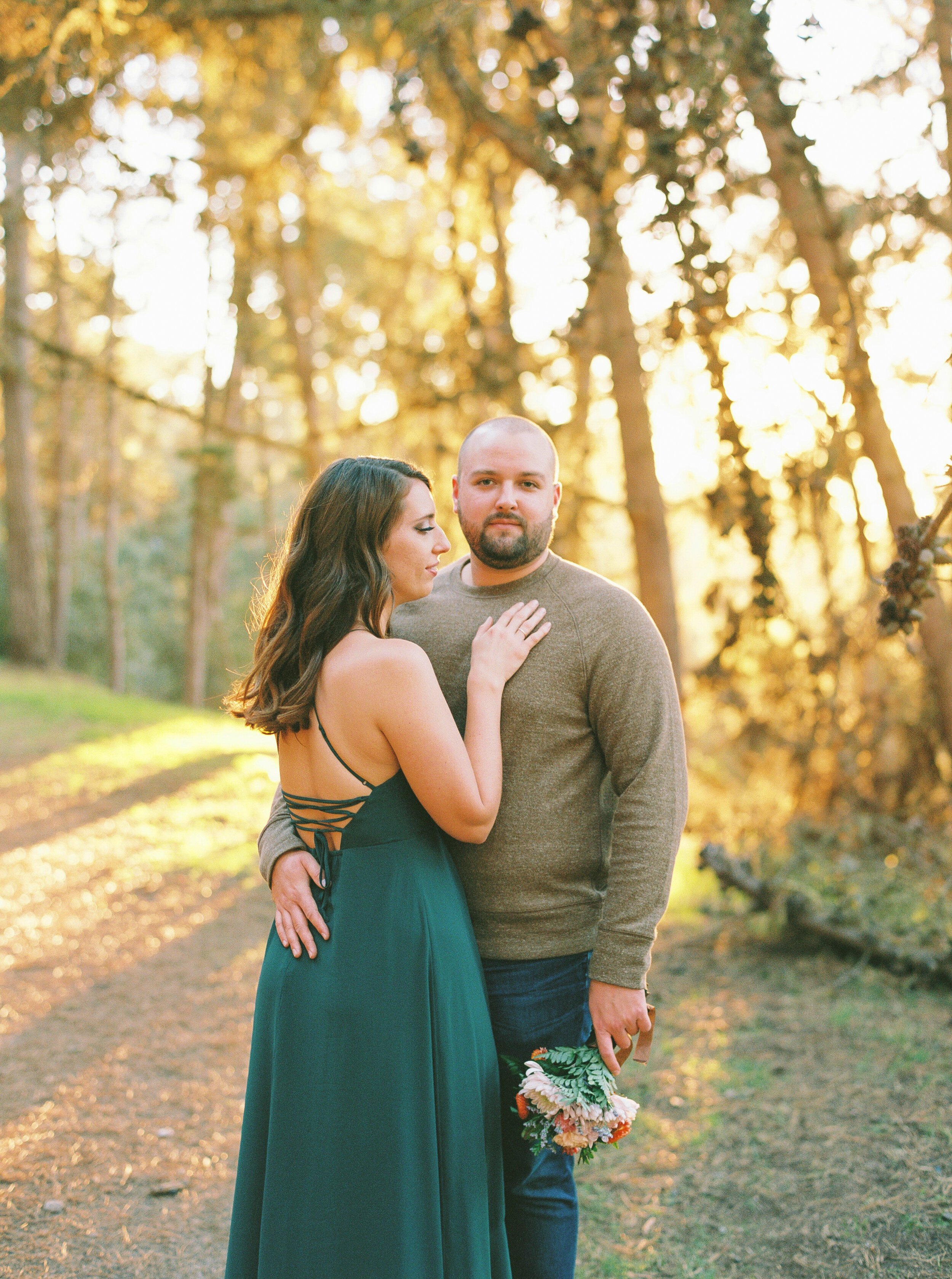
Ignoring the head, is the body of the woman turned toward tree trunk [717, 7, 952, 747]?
yes

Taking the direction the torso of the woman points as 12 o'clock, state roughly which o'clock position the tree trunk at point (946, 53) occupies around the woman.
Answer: The tree trunk is roughly at 12 o'clock from the woman.

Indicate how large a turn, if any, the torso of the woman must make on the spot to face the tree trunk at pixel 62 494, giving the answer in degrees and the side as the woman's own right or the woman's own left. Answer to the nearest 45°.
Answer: approximately 45° to the woman's own left

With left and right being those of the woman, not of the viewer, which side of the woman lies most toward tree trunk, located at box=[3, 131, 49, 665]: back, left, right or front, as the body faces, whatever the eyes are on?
left

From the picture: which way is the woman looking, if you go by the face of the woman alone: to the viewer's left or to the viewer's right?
to the viewer's right

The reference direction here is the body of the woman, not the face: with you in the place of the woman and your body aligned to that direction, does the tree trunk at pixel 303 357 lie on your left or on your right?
on your left

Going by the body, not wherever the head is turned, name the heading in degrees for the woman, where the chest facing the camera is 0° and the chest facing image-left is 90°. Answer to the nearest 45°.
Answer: approximately 225°

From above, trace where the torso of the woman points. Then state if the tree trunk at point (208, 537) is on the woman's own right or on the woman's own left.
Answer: on the woman's own left

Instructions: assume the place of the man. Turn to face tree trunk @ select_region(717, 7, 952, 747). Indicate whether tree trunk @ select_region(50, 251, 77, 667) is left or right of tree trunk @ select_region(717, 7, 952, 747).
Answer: left

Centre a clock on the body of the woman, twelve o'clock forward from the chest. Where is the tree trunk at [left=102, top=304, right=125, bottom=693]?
The tree trunk is roughly at 10 o'clock from the woman.

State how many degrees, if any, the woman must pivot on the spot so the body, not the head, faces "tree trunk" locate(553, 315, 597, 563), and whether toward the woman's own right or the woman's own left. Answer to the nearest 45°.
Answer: approximately 45° to the woman's own left
